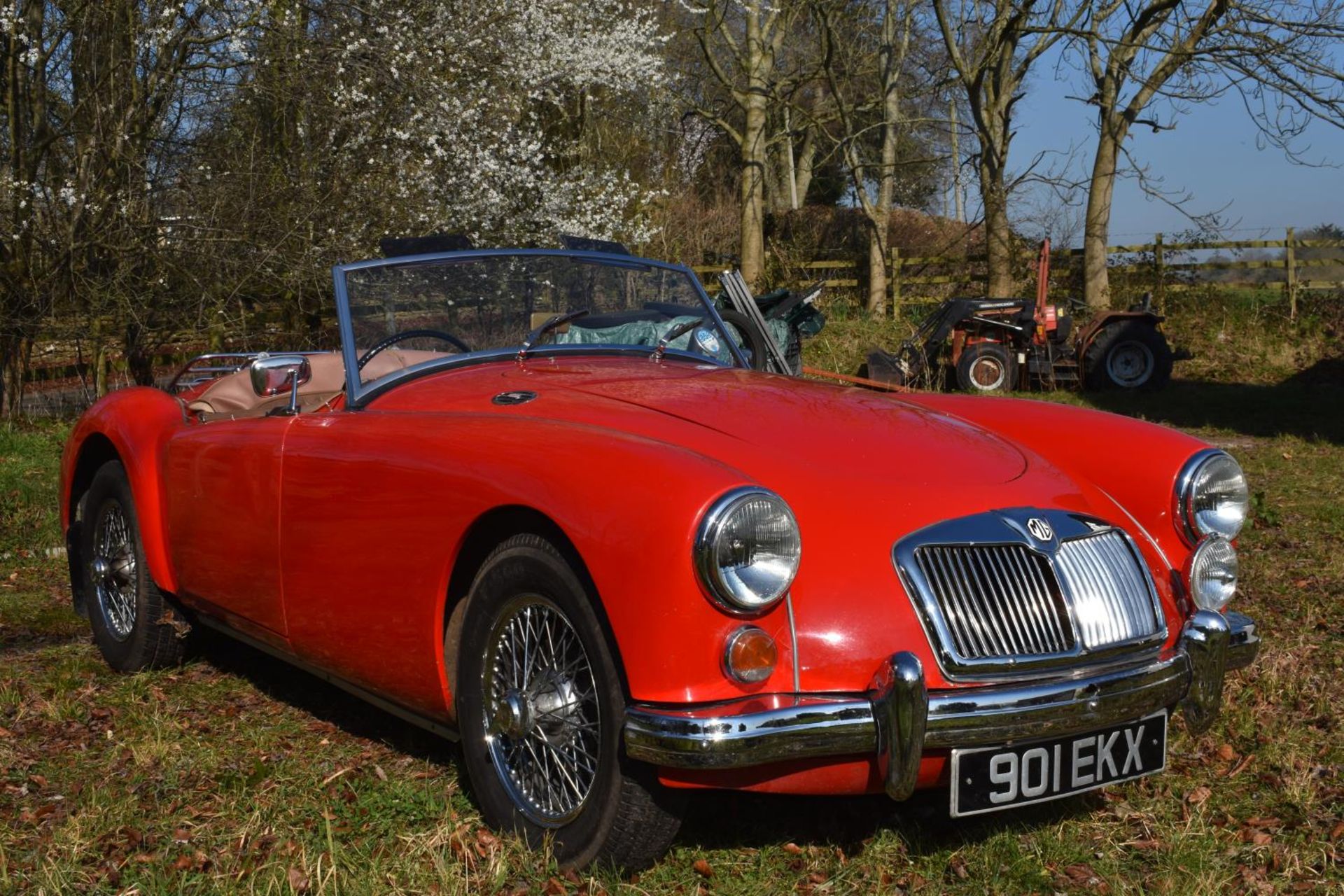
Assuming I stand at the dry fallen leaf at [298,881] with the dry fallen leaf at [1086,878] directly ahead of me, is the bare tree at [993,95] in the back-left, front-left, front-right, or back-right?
front-left

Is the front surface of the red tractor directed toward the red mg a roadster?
no

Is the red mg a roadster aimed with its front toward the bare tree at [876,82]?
no

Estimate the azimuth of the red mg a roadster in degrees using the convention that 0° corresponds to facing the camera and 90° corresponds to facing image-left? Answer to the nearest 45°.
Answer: approximately 315°

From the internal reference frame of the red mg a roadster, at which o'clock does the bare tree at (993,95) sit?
The bare tree is roughly at 8 o'clock from the red mg a roadster.

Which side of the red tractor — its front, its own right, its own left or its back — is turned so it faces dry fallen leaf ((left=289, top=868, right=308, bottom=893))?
left

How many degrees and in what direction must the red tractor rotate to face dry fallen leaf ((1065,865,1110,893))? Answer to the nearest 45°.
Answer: approximately 90° to its left

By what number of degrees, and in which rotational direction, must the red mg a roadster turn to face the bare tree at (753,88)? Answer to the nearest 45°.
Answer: approximately 135° to its left

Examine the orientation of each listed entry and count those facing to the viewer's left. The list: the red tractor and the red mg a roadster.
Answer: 1

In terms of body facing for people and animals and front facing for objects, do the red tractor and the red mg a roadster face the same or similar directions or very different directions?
very different directions

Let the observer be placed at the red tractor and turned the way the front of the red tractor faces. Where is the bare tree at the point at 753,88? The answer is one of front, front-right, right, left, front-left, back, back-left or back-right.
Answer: front-right

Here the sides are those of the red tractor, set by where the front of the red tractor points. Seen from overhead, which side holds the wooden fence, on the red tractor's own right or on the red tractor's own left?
on the red tractor's own right

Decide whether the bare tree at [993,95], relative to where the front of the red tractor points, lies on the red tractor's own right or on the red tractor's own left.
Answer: on the red tractor's own right

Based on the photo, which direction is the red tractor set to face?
to the viewer's left

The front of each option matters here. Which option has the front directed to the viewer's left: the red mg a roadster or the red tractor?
the red tractor
